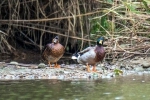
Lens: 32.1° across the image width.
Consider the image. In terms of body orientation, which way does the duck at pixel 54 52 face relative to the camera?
toward the camera

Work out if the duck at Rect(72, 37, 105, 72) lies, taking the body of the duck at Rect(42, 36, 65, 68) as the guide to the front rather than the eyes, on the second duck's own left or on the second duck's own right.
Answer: on the second duck's own left

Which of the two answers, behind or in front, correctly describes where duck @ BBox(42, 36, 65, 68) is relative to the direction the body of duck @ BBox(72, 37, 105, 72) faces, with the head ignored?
behind

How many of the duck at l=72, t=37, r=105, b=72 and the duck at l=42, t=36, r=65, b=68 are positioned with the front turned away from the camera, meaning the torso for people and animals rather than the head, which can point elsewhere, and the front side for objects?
0

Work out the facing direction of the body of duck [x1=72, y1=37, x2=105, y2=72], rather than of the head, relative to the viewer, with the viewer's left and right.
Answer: facing the viewer and to the right of the viewer
